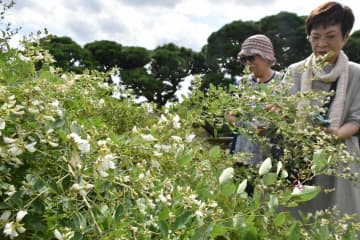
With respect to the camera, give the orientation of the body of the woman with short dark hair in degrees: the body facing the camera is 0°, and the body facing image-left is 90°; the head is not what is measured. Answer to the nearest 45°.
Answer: approximately 45°
